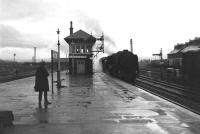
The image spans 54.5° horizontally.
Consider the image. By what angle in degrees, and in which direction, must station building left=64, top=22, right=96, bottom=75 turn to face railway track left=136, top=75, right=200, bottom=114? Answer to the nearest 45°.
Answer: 0° — it already faces it
